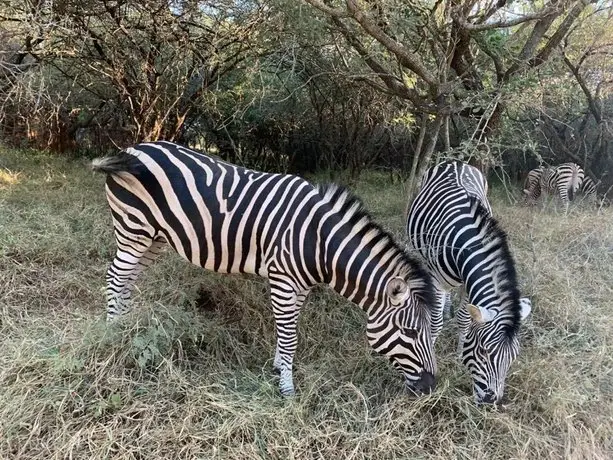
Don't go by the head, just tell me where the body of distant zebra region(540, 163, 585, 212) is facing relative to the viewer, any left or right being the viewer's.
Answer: facing away from the viewer and to the left of the viewer

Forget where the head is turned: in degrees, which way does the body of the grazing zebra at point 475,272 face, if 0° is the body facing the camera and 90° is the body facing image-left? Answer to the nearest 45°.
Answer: approximately 315°

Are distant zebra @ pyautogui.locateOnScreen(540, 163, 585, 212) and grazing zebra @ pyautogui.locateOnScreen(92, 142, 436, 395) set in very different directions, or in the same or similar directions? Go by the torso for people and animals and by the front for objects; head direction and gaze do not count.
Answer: very different directions

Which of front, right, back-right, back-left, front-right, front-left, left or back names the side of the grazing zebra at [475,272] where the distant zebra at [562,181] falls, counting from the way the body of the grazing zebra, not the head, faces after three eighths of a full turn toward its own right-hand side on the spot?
right

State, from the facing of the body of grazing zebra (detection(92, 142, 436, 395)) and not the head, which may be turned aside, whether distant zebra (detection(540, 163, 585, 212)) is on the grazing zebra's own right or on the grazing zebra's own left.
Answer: on the grazing zebra's own left

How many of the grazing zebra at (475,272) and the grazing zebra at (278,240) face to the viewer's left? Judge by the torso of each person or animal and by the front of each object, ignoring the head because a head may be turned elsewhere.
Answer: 0
